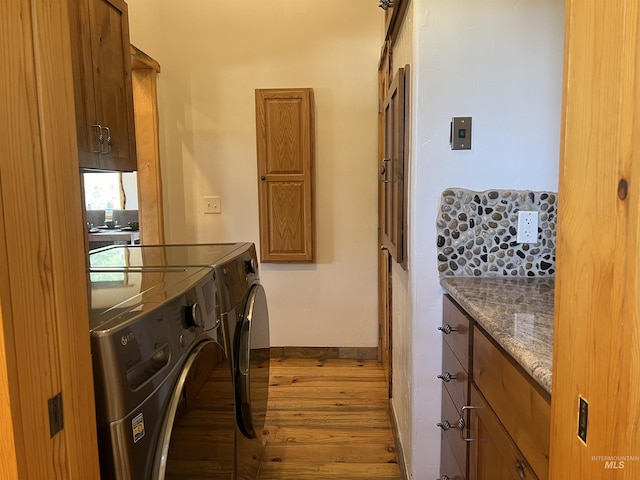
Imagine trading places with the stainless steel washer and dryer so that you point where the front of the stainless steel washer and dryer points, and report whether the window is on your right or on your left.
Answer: on your left

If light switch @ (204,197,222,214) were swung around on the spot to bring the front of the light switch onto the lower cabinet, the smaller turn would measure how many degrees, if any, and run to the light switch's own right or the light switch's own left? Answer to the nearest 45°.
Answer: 0° — it already faces it

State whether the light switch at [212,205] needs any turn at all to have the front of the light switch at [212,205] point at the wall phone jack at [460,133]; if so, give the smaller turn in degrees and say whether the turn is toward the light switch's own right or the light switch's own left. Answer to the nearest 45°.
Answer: approximately 45° to the light switch's own left

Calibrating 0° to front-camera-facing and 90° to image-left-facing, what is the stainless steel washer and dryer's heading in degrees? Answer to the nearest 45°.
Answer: approximately 270°

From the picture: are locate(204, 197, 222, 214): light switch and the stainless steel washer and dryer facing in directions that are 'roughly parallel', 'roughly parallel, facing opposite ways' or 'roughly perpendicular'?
roughly perpendicular

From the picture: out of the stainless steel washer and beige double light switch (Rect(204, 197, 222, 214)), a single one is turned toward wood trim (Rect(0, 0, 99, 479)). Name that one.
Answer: the light switch
